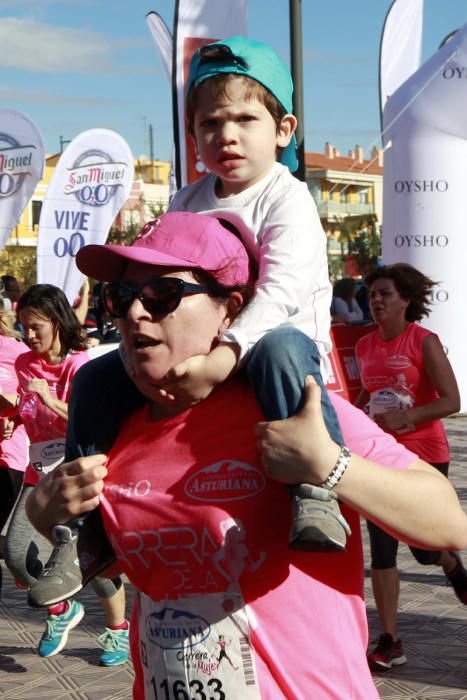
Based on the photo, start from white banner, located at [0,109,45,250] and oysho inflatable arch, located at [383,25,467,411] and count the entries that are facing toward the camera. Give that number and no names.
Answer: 2

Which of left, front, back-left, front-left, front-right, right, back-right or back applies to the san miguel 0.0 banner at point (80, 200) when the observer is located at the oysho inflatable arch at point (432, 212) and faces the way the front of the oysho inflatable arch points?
right

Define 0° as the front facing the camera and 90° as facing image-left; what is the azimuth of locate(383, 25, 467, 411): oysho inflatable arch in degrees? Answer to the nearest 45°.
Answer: approximately 0°

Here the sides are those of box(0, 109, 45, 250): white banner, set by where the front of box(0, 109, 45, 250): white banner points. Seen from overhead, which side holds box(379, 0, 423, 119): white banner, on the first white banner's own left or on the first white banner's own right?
on the first white banner's own left

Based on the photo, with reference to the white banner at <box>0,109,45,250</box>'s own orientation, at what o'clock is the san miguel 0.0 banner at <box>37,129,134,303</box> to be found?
The san miguel 0.0 banner is roughly at 10 o'clock from the white banner.

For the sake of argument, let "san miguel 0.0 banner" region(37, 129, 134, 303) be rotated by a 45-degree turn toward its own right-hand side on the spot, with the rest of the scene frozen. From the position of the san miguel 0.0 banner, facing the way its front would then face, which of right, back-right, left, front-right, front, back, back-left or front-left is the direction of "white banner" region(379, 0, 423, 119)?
back-left

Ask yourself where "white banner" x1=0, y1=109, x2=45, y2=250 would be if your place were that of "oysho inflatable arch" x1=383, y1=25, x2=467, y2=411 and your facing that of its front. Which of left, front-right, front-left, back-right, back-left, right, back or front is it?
right
